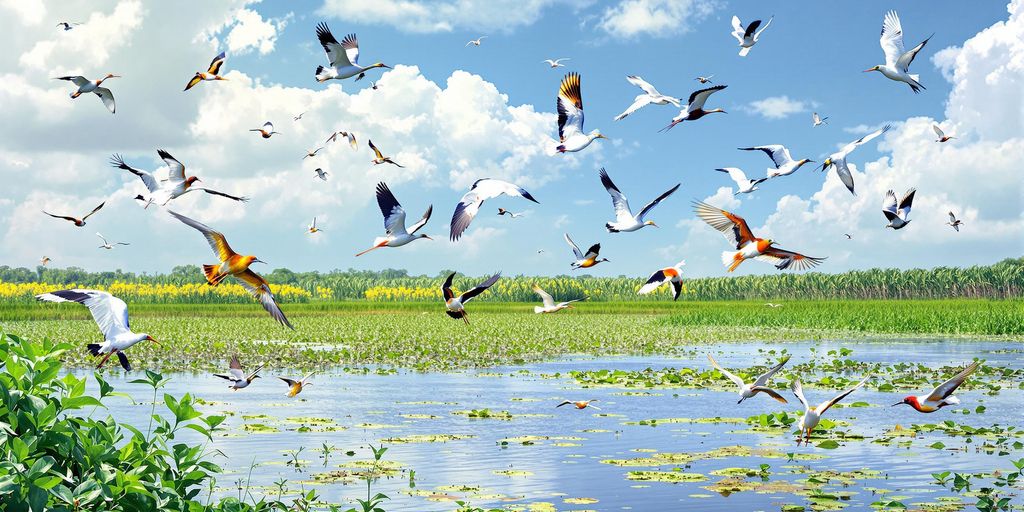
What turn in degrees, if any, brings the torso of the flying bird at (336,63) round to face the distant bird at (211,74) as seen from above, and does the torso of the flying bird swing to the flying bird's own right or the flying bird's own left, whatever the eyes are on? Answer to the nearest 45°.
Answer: approximately 135° to the flying bird's own left

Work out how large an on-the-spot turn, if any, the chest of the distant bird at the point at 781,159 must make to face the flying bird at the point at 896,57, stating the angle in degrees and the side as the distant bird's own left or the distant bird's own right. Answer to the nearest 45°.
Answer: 0° — it already faces it

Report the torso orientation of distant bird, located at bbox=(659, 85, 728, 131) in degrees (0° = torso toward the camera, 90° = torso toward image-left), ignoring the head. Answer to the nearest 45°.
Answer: approximately 270°

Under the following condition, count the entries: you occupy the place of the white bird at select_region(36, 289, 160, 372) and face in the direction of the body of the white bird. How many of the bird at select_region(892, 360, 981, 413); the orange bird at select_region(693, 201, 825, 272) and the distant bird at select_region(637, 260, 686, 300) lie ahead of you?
3

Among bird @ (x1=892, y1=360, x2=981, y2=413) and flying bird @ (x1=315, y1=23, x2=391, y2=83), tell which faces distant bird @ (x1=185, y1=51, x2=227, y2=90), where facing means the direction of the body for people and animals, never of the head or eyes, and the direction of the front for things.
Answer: the bird

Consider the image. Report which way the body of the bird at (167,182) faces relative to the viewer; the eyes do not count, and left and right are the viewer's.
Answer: facing to the right of the viewer

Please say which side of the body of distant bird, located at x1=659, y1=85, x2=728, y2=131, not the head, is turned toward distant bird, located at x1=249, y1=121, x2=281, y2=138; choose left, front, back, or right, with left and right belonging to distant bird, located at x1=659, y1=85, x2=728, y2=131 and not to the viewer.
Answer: back

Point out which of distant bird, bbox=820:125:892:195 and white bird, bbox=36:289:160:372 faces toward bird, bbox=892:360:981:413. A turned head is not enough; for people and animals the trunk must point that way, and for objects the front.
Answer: the white bird

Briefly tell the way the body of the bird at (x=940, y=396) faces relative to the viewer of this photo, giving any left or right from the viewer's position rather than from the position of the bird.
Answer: facing to the left of the viewer

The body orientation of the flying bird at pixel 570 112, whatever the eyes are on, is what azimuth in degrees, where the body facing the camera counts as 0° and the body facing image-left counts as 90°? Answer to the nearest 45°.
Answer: approximately 270°

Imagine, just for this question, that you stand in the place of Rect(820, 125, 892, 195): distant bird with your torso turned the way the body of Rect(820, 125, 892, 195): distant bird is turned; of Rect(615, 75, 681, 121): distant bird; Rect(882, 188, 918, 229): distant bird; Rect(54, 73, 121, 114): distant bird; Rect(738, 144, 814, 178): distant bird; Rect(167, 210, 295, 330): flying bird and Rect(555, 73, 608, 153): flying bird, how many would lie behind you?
1

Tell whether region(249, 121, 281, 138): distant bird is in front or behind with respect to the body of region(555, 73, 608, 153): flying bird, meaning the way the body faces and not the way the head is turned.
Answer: behind

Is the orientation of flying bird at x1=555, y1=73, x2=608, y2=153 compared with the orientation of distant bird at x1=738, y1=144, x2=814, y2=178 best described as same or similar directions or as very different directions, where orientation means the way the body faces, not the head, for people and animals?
same or similar directions

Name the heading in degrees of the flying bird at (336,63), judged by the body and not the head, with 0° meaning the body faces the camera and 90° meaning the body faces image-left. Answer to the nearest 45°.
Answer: approximately 270°

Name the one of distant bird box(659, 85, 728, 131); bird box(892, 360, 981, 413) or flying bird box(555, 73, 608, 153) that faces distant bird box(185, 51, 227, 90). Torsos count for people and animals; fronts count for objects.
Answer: the bird

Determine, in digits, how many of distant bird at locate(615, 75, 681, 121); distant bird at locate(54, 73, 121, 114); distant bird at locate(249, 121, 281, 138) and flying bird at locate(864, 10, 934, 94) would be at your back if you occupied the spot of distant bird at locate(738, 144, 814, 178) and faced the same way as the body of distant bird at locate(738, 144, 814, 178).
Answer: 3

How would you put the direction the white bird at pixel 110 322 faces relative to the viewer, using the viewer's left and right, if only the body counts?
facing to the right of the viewer
